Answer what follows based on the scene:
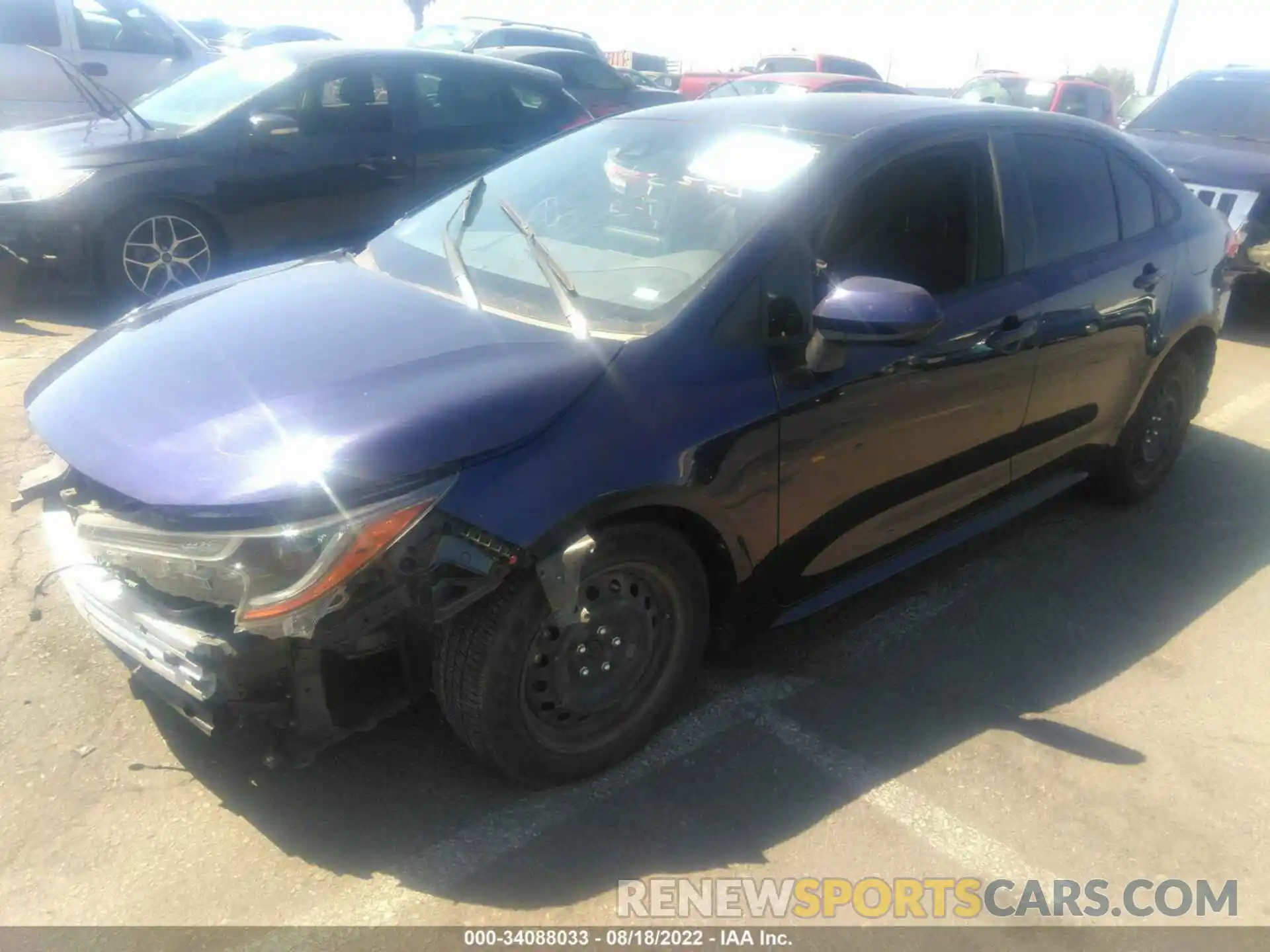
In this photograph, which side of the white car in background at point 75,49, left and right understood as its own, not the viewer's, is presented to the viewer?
right

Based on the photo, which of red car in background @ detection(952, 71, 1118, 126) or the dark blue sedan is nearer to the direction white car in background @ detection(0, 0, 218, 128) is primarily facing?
the red car in background

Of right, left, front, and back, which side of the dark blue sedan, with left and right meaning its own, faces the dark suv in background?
back
